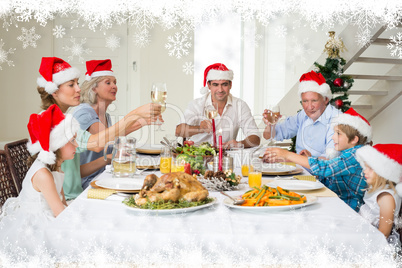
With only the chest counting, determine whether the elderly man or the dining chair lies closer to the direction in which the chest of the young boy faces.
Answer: the dining chair

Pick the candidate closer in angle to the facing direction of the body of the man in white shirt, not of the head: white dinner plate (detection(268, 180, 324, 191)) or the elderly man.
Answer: the white dinner plate

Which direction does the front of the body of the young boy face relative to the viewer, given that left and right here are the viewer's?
facing to the left of the viewer

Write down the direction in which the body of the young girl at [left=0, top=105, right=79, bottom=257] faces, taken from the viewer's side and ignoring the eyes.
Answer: to the viewer's right

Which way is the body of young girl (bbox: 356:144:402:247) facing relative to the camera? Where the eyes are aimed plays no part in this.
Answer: to the viewer's left

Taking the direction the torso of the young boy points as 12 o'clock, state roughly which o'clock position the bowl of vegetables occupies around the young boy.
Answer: The bowl of vegetables is roughly at 11 o'clock from the young boy.

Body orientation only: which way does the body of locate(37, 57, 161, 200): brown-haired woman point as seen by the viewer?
to the viewer's right

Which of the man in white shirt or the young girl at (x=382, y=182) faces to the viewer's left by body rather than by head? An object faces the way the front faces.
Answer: the young girl

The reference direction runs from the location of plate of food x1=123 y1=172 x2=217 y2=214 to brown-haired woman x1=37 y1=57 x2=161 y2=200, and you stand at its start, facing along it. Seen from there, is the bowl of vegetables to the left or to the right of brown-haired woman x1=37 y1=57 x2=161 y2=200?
right

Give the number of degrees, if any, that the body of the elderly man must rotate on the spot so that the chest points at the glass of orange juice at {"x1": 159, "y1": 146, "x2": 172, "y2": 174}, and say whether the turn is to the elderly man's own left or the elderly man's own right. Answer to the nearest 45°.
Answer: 0° — they already face it

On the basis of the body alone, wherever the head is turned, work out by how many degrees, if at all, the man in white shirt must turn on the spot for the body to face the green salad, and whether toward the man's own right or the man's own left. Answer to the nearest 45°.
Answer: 0° — they already face it

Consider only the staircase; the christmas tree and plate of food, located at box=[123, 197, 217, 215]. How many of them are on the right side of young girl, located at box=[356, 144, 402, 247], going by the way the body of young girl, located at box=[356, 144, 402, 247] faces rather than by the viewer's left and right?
2

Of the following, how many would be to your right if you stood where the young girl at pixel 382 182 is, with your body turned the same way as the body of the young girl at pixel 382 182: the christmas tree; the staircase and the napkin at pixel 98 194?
2

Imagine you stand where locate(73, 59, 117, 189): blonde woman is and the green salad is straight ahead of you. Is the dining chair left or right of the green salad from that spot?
right
